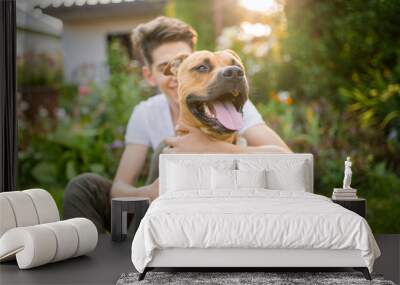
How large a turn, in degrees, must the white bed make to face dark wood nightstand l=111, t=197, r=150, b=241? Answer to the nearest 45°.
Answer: approximately 135° to its right

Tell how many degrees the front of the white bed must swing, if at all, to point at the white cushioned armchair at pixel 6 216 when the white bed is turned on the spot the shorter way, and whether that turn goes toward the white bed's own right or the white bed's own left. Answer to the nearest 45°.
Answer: approximately 90° to the white bed's own right

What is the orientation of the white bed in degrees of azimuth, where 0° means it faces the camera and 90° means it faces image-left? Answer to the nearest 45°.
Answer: approximately 0°

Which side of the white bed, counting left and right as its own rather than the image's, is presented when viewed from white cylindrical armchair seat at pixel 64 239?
right

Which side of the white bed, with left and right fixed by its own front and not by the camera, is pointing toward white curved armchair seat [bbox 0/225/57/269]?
right

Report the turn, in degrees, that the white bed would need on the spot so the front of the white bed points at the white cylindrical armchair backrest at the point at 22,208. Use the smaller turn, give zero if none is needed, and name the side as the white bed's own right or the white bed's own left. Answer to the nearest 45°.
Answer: approximately 90° to the white bed's own right
